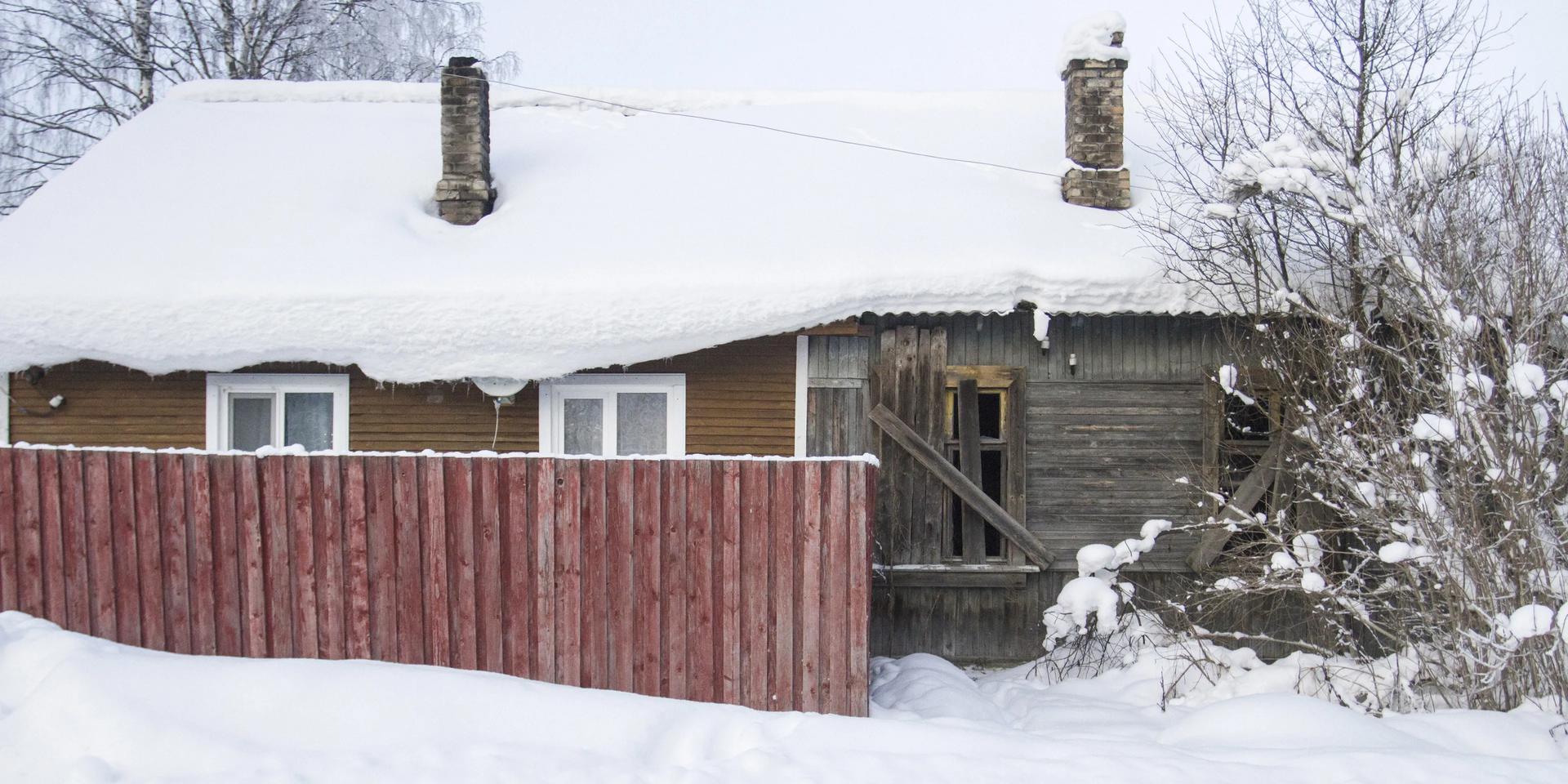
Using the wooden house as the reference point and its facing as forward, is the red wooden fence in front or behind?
in front

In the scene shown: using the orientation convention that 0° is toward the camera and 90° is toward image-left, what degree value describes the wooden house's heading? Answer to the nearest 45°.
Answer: approximately 0°

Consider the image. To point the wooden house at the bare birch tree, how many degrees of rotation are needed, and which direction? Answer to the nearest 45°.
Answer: approximately 135° to its right
